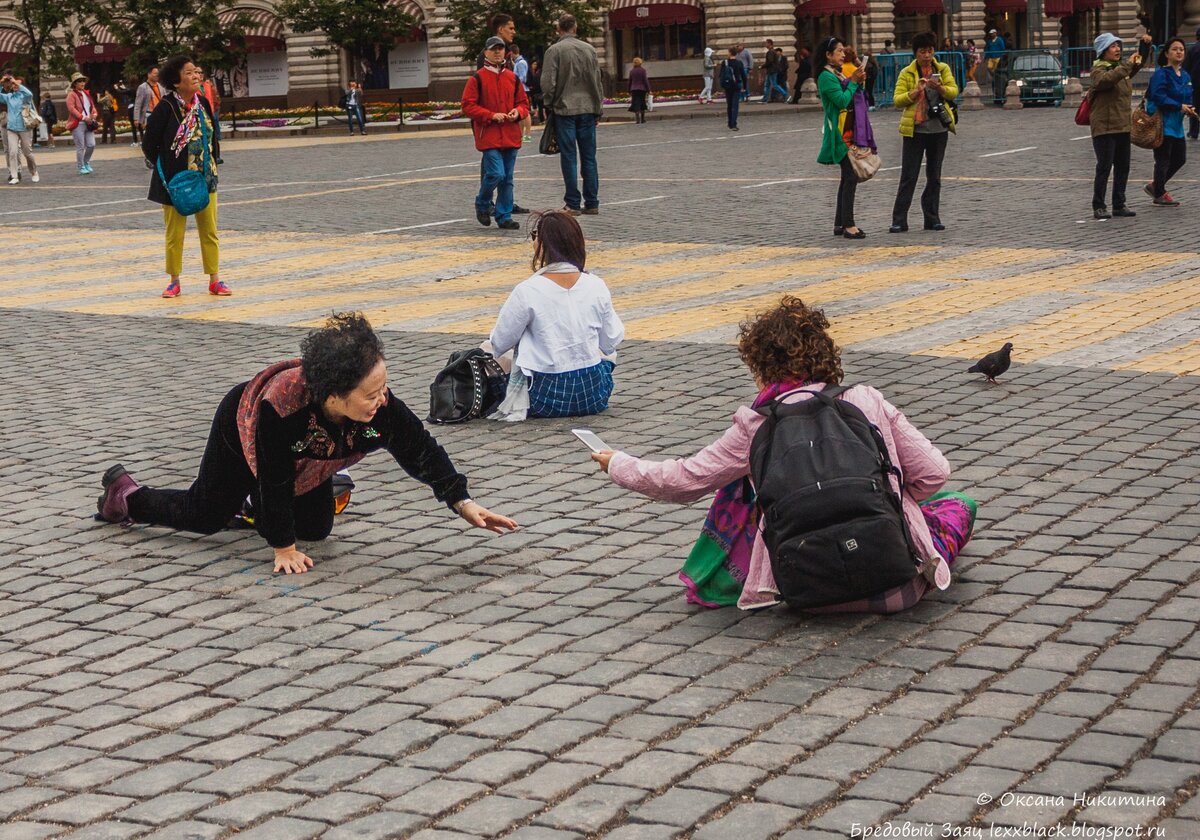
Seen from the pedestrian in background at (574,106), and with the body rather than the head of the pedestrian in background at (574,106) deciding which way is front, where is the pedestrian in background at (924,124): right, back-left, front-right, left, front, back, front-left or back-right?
back-right

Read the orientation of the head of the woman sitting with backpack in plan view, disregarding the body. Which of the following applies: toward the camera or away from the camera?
away from the camera

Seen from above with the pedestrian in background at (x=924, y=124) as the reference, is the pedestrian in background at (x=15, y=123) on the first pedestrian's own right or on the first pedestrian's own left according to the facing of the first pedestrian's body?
on the first pedestrian's own right

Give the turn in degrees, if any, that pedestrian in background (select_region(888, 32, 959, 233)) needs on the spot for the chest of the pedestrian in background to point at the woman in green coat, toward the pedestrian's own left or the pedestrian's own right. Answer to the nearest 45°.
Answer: approximately 45° to the pedestrian's own right

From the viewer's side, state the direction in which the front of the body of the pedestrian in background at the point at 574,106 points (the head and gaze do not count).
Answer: away from the camera

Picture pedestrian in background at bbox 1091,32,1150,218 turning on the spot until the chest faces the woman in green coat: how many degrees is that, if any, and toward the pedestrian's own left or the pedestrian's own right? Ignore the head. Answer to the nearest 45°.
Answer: approximately 90° to the pedestrian's own right

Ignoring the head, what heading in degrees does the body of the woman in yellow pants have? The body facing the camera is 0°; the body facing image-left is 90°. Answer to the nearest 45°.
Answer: approximately 315°

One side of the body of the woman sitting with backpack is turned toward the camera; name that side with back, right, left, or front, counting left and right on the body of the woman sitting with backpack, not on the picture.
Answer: back

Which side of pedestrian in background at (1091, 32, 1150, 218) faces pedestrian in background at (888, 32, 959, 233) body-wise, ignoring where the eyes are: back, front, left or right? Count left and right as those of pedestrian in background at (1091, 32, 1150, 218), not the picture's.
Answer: right
